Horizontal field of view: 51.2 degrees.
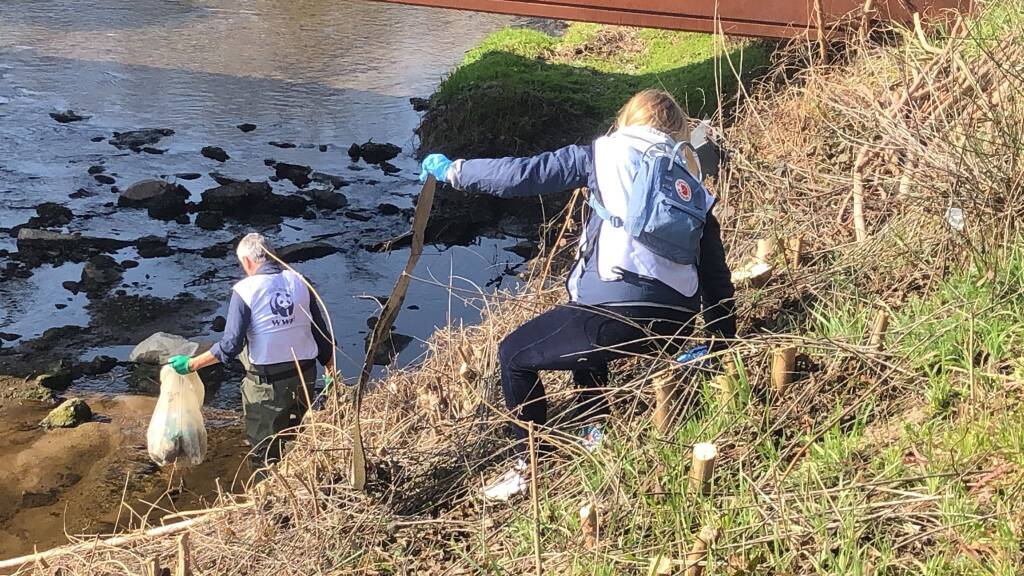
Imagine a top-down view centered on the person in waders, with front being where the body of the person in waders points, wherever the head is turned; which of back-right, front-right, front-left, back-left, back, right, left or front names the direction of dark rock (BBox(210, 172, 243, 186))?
front-right

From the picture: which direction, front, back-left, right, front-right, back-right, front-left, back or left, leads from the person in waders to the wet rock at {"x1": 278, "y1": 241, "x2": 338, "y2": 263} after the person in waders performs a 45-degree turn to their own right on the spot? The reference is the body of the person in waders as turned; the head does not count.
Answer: front

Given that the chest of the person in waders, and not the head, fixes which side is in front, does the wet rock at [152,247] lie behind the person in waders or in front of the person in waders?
in front

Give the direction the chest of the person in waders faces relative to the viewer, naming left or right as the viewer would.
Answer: facing away from the viewer and to the left of the viewer

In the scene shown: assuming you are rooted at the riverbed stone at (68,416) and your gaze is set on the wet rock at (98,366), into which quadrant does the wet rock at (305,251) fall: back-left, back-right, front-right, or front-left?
front-right

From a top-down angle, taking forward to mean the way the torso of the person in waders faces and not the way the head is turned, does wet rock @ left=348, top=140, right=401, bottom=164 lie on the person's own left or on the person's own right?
on the person's own right

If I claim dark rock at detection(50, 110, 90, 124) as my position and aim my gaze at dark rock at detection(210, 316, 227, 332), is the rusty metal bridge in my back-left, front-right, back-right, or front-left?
front-left

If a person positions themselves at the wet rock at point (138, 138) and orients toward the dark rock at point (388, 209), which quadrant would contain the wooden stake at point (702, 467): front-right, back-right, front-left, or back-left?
front-right

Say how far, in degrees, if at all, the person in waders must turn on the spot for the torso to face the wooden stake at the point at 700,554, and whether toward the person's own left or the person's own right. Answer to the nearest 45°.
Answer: approximately 180°

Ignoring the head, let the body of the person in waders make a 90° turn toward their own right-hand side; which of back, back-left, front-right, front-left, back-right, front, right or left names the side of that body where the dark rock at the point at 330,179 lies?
front-left

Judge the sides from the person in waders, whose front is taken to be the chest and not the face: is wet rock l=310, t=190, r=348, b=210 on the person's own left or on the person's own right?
on the person's own right

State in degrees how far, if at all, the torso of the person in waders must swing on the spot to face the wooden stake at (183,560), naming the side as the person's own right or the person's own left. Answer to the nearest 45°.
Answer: approximately 135° to the person's own left
